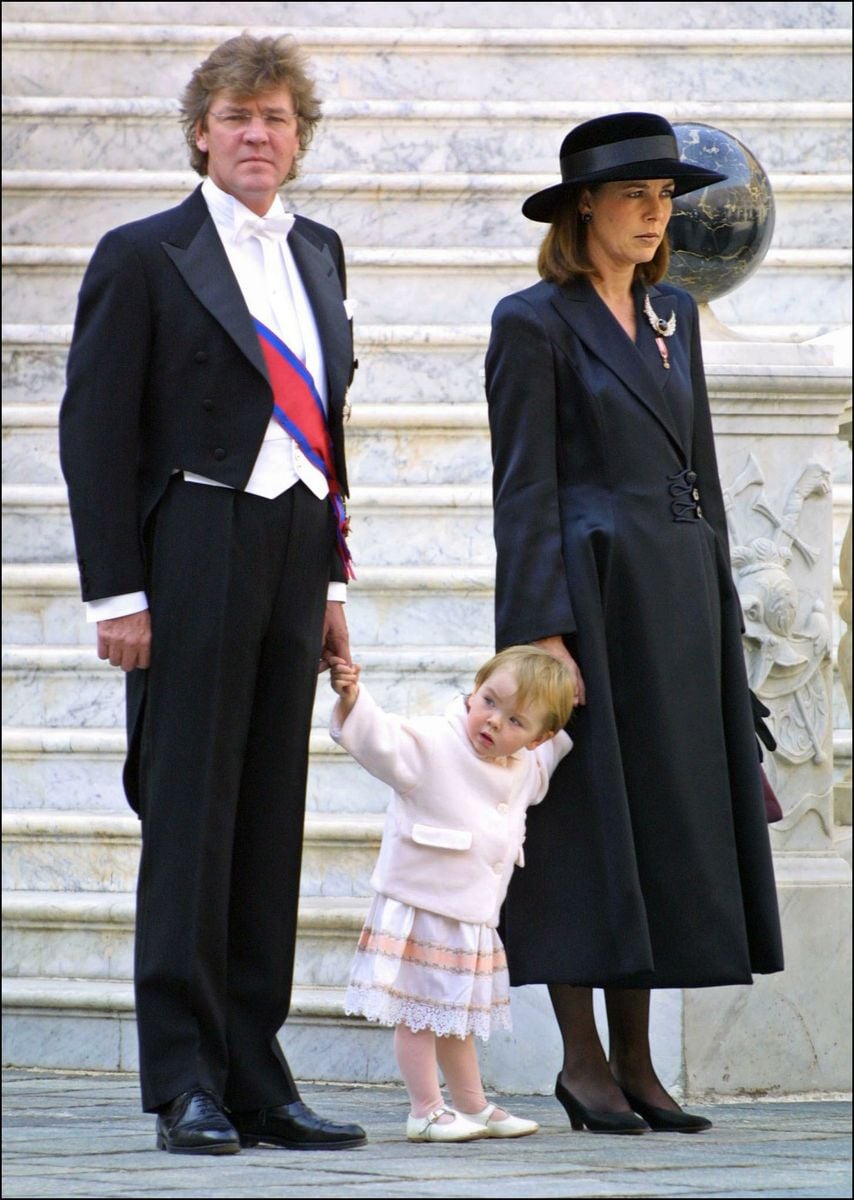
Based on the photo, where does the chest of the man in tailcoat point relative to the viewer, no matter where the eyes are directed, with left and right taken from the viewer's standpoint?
facing the viewer and to the right of the viewer

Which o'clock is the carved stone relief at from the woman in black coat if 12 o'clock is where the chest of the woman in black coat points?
The carved stone relief is roughly at 8 o'clock from the woman in black coat.

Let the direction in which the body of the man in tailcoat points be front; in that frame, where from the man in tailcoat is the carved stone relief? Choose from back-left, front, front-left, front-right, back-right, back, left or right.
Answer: left

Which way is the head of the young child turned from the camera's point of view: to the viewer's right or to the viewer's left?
to the viewer's left

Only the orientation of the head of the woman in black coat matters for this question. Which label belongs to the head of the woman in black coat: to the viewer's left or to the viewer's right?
to the viewer's right

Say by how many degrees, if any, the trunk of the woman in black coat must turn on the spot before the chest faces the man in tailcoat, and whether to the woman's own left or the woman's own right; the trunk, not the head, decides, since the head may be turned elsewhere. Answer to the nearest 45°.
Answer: approximately 90° to the woman's own right
